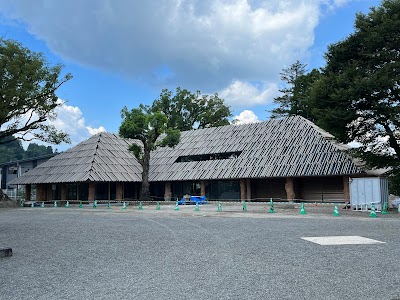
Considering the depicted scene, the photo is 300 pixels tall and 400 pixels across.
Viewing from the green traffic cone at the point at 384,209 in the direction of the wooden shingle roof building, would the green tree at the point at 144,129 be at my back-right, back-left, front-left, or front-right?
front-left

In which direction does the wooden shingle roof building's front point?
toward the camera

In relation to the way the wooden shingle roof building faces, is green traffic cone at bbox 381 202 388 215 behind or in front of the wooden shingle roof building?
in front

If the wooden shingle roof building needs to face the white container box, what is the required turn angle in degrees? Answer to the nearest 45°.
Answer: approximately 45° to its left

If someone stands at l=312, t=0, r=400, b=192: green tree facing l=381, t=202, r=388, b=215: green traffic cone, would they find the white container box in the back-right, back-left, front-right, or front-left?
front-right
